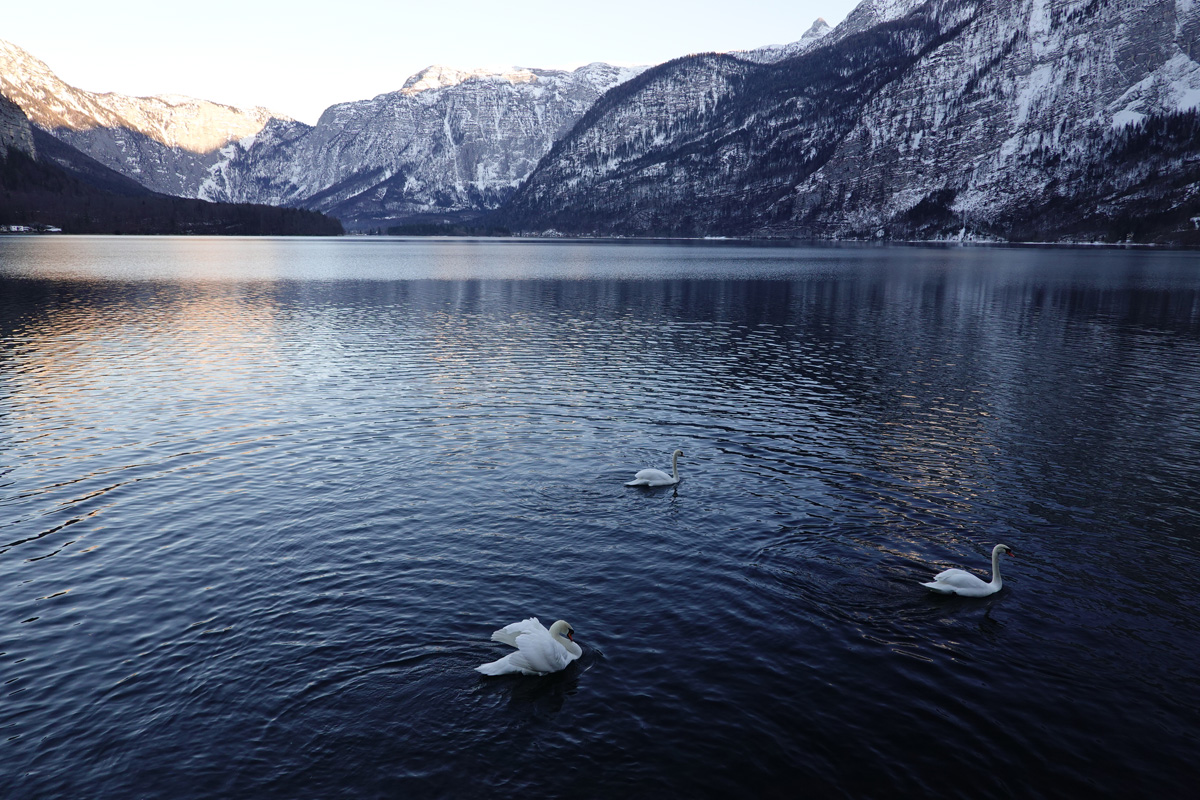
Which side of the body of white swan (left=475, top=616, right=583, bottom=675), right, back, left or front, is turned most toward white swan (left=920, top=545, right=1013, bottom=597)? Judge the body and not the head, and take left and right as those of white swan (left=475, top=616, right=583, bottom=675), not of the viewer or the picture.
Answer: front

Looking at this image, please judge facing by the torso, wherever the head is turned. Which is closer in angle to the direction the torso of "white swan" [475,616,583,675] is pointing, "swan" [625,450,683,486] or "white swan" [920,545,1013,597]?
the white swan

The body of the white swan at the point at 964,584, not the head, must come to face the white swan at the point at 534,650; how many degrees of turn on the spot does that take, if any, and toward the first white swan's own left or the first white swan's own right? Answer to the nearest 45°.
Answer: approximately 135° to the first white swan's own right

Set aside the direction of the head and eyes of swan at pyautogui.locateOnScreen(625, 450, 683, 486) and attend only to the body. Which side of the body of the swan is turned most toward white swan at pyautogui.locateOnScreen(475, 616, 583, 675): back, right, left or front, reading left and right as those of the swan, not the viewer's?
right

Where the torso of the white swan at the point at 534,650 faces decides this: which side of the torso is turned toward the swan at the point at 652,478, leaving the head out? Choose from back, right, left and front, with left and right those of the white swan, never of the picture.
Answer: left

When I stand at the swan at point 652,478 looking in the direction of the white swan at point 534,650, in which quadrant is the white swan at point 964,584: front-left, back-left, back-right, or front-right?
front-left

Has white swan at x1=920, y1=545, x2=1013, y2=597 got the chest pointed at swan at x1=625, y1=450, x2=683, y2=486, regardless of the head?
no

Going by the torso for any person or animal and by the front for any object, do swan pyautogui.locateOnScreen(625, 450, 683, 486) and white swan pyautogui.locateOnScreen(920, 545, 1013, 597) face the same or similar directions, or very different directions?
same or similar directions

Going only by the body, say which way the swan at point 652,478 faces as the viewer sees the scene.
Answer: to the viewer's right

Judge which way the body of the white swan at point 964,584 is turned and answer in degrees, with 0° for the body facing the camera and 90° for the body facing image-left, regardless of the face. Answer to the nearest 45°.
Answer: approximately 270°

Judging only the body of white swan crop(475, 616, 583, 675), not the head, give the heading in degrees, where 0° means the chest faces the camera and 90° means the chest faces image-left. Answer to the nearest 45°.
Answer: approximately 270°

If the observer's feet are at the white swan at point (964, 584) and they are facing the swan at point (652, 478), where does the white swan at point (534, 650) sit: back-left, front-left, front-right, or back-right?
front-left

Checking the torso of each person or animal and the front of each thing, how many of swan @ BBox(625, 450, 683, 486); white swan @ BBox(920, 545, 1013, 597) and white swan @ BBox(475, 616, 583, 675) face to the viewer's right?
3
